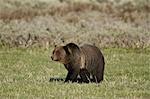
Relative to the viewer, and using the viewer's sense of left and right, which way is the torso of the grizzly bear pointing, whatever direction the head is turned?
facing to the left of the viewer
